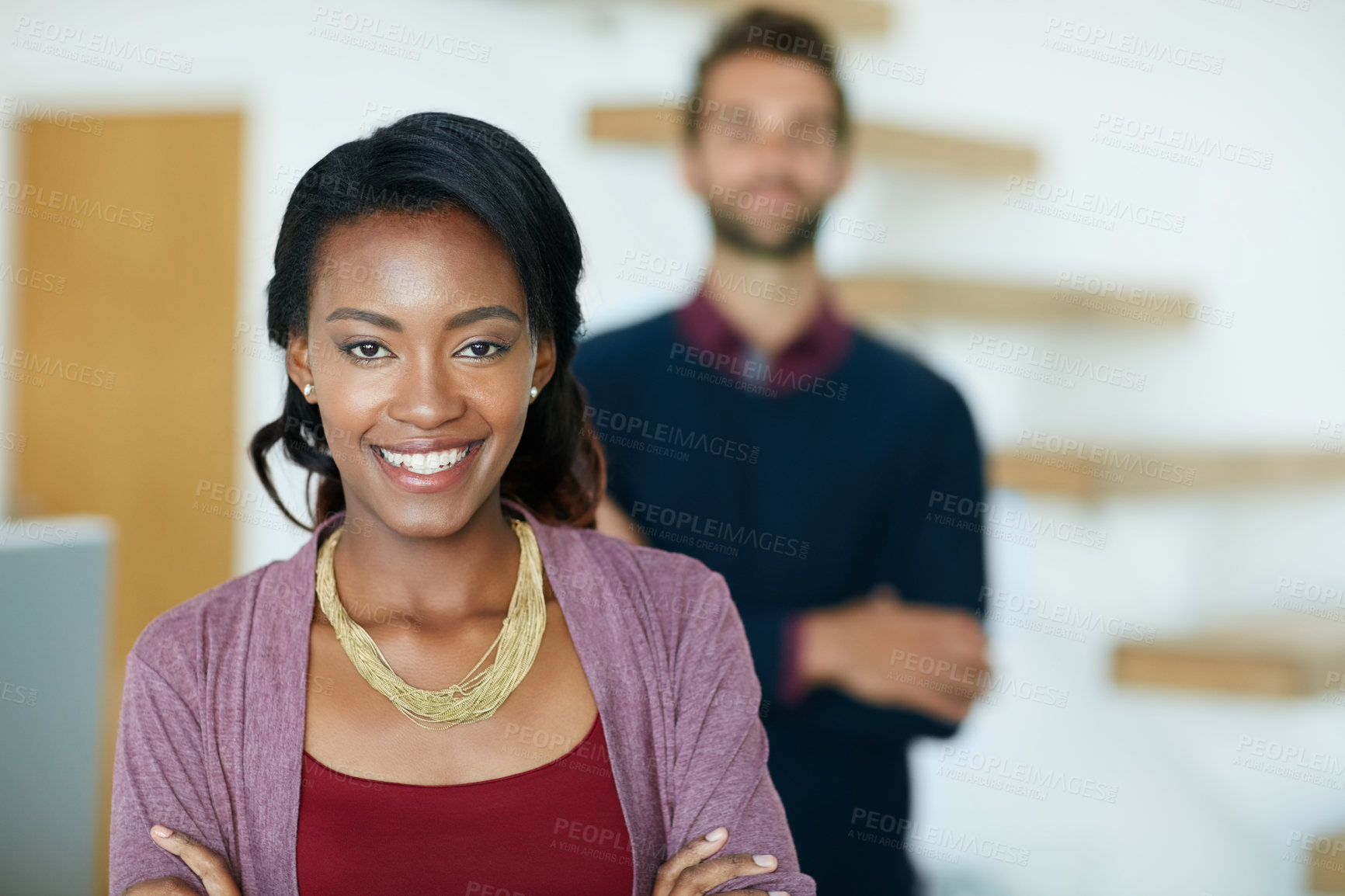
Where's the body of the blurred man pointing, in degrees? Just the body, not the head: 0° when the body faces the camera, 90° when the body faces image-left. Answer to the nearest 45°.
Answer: approximately 0°

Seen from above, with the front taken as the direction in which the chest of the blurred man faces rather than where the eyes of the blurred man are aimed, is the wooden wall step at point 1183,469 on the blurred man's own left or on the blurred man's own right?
on the blurred man's own left

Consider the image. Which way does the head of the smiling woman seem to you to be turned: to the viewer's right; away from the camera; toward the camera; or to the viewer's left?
toward the camera

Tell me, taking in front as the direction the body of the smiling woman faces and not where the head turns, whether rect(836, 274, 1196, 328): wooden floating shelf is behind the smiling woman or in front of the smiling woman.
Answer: behind

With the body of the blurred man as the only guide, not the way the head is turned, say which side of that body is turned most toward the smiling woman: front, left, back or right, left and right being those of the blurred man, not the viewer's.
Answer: front

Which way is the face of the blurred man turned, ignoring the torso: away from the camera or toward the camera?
toward the camera

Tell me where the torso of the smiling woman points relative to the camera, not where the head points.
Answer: toward the camera

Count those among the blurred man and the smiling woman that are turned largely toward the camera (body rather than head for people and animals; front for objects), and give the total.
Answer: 2

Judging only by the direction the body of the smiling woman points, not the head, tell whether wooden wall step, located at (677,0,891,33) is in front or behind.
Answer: behind

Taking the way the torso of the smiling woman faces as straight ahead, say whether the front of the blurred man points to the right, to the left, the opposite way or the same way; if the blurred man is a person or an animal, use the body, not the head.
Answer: the same way
